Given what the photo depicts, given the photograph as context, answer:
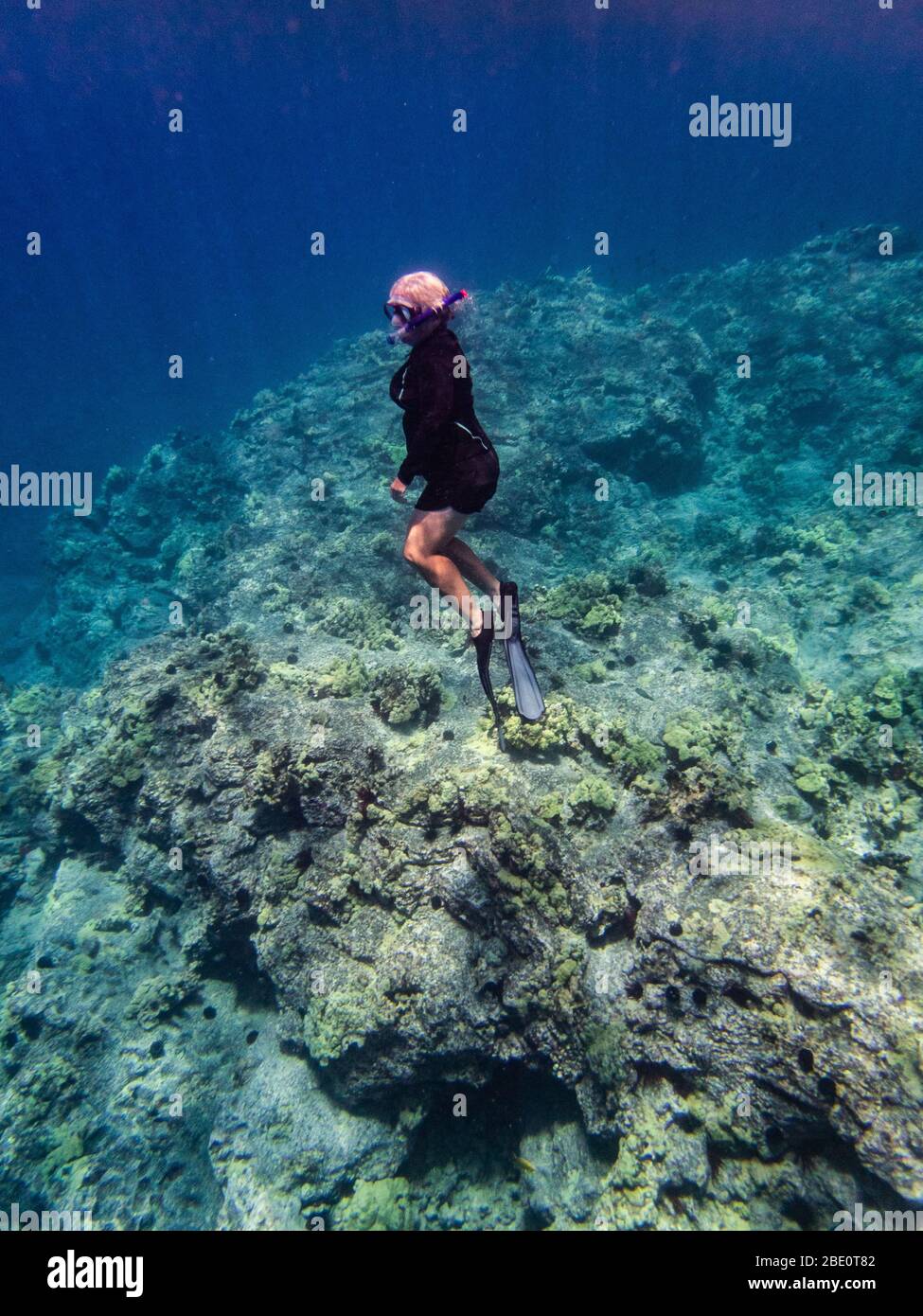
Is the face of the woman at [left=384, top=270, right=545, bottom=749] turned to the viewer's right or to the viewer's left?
to the viewer's left

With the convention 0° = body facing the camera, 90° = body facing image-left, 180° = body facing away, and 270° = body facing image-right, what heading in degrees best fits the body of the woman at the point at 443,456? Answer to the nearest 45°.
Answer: approximately 90°
